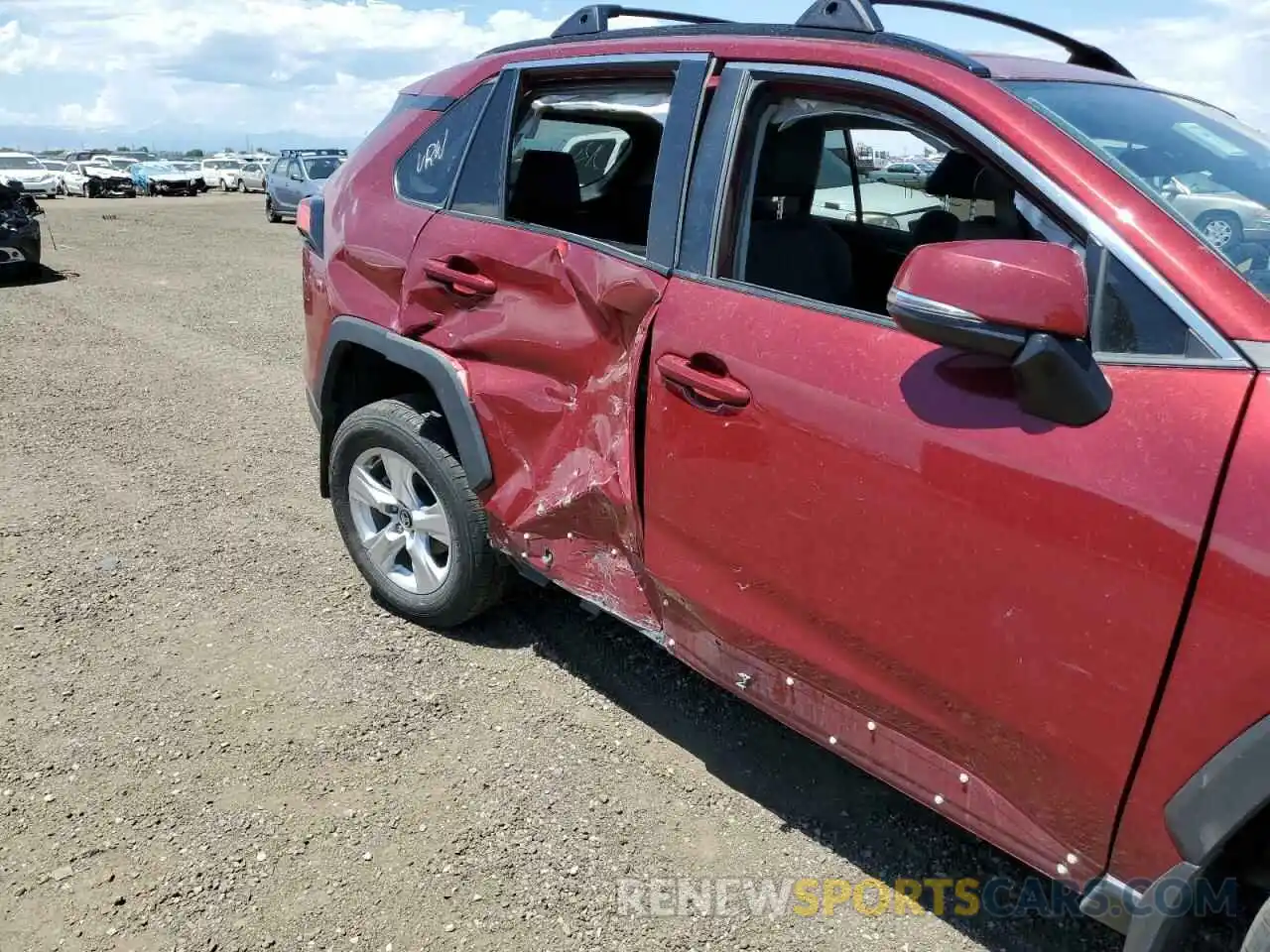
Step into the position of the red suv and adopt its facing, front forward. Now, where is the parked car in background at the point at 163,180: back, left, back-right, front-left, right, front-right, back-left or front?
back

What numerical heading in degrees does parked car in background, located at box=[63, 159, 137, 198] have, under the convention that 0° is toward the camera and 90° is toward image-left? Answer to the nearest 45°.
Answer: approximately 315°

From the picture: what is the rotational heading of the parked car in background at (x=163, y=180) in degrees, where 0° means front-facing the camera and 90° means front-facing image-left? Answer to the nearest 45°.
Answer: approximately 315°

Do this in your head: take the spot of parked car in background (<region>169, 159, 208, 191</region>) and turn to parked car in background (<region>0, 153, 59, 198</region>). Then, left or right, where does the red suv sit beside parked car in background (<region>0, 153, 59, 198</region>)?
left

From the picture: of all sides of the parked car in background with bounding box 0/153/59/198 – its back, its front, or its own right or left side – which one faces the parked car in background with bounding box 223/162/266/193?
left

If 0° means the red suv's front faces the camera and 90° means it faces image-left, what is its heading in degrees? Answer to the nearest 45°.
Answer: approximately 315°

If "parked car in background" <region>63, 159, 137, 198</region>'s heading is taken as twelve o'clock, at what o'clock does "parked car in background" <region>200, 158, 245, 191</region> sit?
"parked car in background" <region>200, 158, 245, 191</region> is roughly at 9 o'clock from "parked car in background" <region>63, 159, 137, 198</region>.

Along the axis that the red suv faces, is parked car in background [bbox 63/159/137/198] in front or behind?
behind
